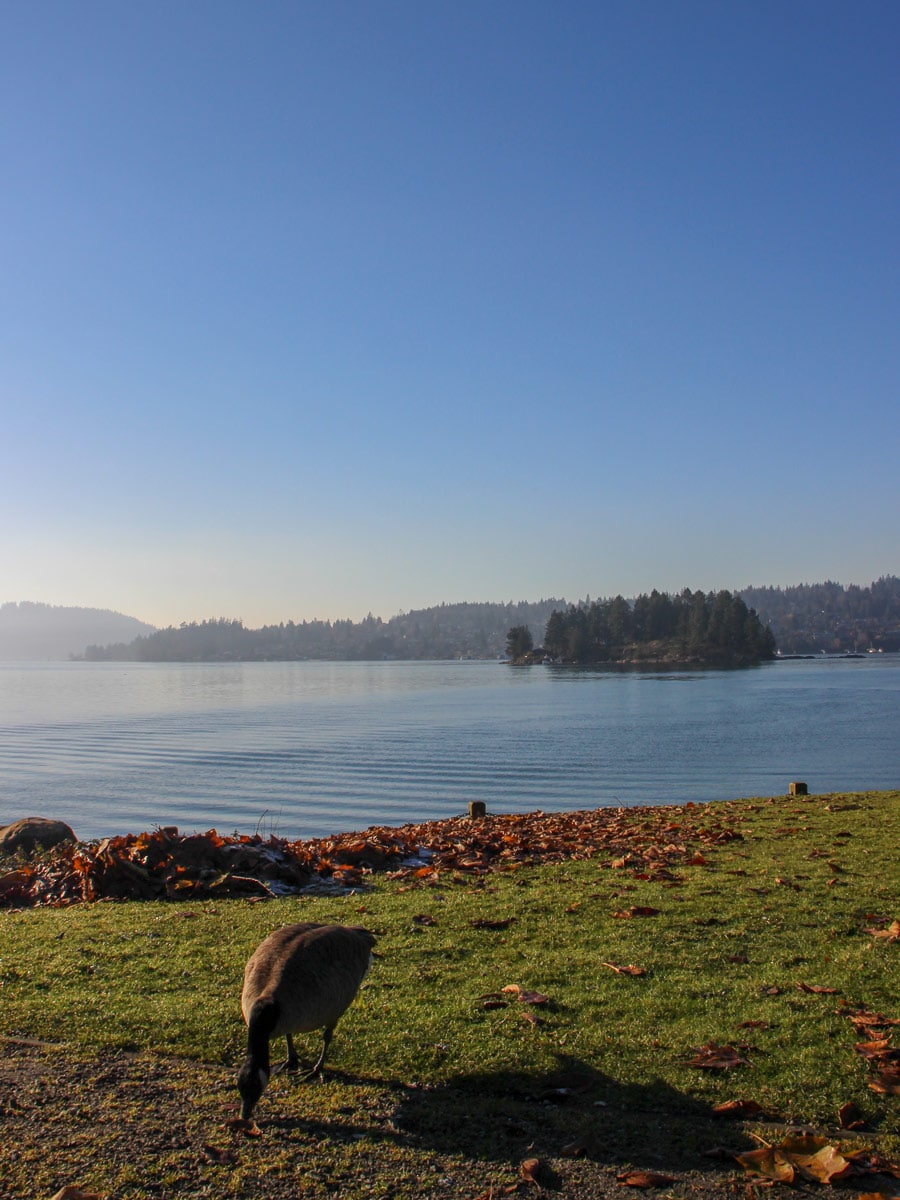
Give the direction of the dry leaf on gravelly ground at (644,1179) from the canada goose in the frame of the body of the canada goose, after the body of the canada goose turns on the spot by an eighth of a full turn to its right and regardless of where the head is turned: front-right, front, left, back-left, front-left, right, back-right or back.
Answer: back-left

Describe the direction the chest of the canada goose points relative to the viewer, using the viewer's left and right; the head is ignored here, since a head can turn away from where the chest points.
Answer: facing the viewer and to the left of the viewer

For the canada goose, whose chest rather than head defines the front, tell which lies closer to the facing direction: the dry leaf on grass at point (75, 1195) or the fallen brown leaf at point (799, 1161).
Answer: the dry leaf on grass

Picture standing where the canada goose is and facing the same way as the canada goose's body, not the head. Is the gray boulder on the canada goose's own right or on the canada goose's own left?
on the canada goose's own right

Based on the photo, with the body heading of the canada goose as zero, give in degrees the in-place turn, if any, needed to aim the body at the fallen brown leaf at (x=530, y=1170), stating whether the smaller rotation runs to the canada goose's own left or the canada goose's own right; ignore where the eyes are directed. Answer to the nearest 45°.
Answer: approximately 90° to the canada goose's own left

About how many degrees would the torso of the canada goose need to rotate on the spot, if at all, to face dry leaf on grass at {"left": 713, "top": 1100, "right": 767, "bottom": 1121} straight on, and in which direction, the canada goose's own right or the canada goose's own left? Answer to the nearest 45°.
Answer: approximately 135° to the canada goose's own left

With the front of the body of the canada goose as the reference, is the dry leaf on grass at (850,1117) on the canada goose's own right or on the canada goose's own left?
on the canada goose's own left

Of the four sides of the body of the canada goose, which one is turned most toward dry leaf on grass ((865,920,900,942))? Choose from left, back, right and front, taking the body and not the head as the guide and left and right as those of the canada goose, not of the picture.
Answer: back

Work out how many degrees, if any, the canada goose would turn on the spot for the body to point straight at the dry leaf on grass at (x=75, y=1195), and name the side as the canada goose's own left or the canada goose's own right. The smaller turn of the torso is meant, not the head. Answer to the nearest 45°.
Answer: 0° — it already faces it

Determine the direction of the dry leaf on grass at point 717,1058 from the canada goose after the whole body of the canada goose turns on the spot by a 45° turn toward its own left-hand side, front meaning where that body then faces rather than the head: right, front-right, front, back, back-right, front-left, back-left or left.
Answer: left
